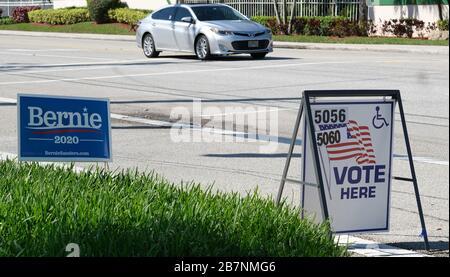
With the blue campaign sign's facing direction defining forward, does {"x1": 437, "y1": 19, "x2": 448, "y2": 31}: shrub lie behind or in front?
behind

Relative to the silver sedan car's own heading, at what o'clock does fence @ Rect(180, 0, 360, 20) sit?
The fence is roughly at 8 o'clock from the silver sedan car.

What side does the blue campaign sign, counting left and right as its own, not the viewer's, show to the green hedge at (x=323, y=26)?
back

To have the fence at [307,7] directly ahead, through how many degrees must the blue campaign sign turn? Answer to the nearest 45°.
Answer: approximately 180°

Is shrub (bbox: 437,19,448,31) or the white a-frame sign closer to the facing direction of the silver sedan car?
the white a-frame sign

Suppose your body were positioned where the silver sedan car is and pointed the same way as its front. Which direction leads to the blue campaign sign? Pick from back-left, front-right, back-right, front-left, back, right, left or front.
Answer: front-right

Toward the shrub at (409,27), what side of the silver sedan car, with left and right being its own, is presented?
left

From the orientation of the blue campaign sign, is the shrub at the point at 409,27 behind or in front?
behind

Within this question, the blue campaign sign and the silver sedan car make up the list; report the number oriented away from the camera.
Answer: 0

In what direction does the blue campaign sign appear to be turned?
toward the camera

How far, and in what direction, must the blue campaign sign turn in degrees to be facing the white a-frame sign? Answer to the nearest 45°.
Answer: approximately 45° to its left

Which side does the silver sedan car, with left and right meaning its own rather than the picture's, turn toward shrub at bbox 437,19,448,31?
left

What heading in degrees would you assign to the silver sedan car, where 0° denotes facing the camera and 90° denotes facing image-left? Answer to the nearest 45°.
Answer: approximately 315°

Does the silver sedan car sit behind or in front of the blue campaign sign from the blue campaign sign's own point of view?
behind
